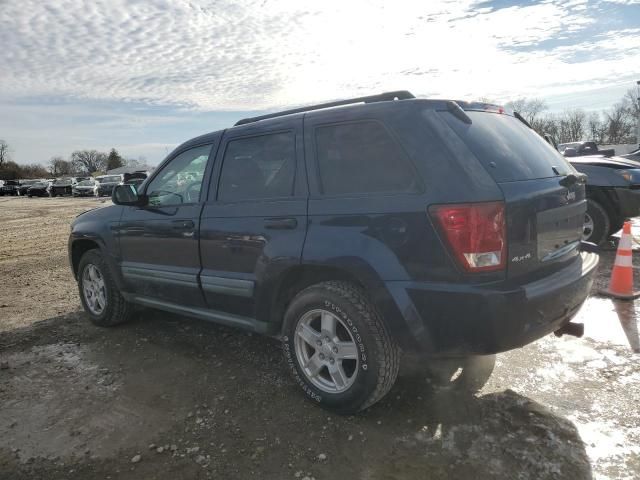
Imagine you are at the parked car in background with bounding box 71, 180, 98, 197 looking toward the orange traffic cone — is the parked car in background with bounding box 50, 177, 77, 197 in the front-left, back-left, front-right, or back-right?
back-right

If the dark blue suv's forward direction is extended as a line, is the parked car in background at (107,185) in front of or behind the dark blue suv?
in front

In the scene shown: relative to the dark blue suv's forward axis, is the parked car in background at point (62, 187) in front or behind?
in front

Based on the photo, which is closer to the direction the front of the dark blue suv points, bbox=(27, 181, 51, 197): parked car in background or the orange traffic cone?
the parked car in background

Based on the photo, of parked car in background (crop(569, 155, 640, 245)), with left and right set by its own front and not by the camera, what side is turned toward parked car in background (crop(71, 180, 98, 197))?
back

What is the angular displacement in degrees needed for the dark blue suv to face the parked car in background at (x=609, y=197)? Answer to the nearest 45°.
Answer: approximately 90° to its right

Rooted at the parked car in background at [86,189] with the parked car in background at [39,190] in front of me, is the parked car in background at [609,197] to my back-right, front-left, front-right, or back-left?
back-left

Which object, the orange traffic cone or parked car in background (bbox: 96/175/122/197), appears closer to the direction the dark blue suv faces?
the parked car in background

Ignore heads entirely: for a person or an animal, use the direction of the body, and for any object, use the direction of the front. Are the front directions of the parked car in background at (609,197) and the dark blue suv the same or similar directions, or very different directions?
very different directions

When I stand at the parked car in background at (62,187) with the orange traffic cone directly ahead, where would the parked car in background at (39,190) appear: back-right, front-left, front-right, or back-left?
back-right

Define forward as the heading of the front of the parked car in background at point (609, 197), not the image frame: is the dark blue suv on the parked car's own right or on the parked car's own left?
on the parked car's own right

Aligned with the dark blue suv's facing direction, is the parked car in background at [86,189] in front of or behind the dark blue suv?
in front

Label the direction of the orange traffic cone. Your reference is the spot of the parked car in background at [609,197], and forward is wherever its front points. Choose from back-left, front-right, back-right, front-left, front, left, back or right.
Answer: front-right

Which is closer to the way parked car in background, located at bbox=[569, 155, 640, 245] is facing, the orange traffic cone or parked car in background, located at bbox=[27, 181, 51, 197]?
the orange traffic cone

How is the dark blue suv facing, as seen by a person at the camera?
facing away from the viewer and to the left of the viewer
